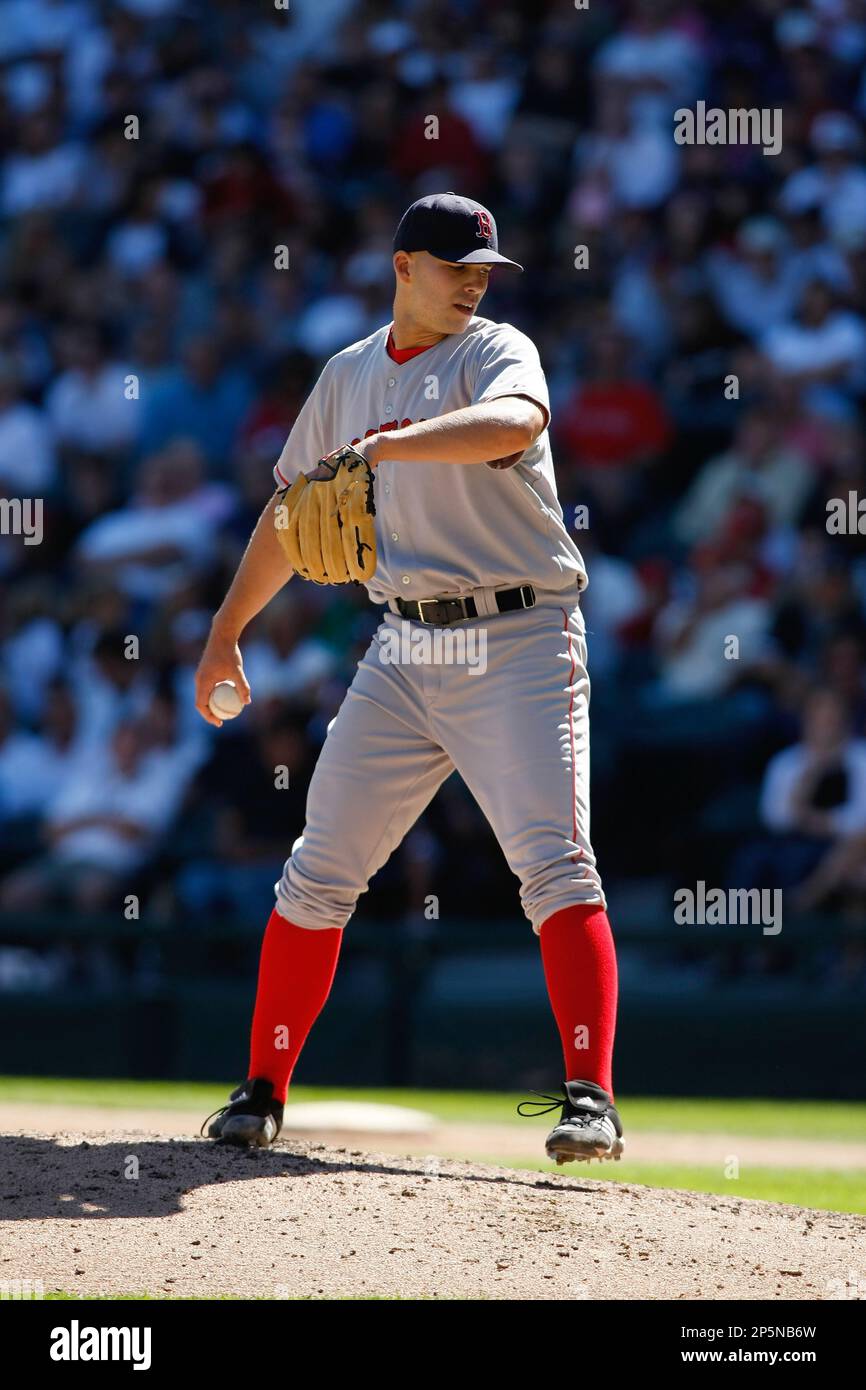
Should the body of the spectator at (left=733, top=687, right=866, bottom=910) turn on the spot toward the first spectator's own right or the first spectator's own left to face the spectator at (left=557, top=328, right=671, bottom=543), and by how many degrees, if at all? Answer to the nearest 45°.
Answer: approximately 135° to the first spectator's own right

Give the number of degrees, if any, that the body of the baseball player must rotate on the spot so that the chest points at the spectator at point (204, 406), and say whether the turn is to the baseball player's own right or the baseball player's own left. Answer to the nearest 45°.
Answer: approximately 135° to the baseball player's own right

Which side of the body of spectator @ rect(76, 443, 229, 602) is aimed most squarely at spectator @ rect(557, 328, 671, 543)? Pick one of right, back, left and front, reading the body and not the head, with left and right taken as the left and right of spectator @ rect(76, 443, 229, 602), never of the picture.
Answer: left

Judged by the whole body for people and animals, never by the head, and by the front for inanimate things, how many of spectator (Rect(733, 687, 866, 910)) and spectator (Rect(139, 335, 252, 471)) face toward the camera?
2

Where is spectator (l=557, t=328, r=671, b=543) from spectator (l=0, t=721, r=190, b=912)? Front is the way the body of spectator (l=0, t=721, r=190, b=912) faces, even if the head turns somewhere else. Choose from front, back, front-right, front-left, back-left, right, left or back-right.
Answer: back-left

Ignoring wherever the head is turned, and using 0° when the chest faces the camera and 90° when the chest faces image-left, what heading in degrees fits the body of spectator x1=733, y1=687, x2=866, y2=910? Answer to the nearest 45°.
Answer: approximately 0°

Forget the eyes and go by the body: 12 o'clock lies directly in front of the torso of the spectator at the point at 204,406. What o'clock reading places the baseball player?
The baseball player is roughly at 12 o'clock from the spectator.

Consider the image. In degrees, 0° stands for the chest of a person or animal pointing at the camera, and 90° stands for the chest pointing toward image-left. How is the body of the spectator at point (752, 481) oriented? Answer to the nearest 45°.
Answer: approximately 0°

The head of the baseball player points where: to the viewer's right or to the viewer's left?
to the viewer's right

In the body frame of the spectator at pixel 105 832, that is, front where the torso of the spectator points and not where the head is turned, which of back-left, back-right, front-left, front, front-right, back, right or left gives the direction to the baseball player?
front-left
